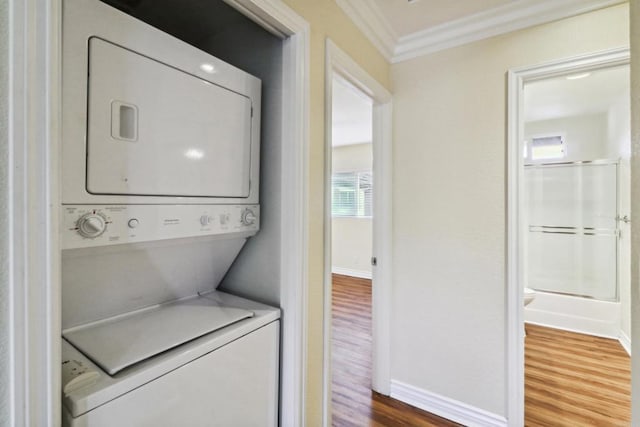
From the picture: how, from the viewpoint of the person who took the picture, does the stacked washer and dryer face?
facing the viewer and to the right of the viewer

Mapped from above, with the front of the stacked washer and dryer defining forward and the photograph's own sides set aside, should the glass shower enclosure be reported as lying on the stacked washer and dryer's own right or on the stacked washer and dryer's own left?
on the stacked washer and dryer's own left
